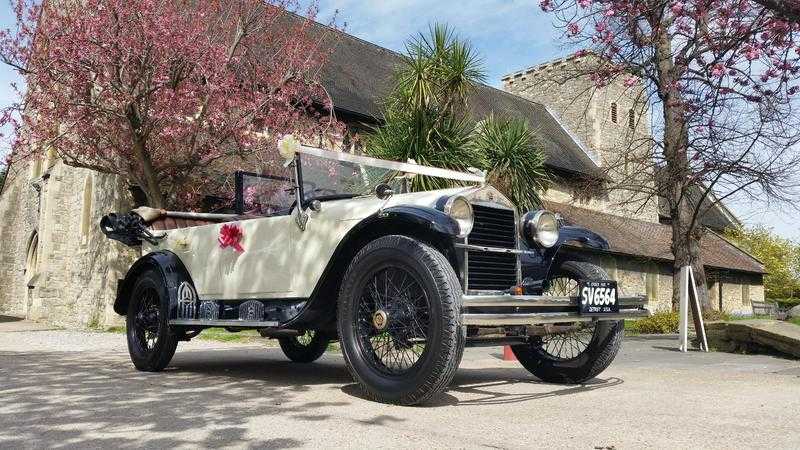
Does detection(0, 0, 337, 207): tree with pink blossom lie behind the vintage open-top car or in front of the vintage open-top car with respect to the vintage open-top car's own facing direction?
behind

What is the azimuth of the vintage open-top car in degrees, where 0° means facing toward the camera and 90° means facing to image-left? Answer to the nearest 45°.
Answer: approximately 315°

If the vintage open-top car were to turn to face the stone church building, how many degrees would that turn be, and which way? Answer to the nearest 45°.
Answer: approximately 135° to its left

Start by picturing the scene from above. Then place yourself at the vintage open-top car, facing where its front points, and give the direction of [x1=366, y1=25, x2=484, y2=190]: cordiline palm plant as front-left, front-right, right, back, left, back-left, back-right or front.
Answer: back-left

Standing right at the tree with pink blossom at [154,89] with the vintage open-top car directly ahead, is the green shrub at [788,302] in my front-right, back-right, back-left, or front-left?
back-left

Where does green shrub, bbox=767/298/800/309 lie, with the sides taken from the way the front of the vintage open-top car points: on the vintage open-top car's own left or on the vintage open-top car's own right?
on the vintage open-top car's own left

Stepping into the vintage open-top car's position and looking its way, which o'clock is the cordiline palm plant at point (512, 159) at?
The cordiline palm plant is roughly at 8 o'clock from the vintage open-top car.
